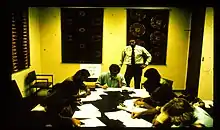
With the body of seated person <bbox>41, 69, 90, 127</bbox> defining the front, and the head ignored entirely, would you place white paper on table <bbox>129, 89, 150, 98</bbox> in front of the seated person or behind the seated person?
in front

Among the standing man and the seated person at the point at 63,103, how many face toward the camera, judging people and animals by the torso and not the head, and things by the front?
1

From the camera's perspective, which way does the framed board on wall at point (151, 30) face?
toward the camera

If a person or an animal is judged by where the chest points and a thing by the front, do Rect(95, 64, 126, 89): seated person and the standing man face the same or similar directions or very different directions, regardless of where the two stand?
same or similar directions

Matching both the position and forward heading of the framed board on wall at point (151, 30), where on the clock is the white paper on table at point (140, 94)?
The white paper on table is roughly at 12 o'clock from the framed board on wall.

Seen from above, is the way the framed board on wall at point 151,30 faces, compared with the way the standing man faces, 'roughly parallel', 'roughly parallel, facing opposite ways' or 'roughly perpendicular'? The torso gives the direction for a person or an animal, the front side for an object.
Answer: roughly parallel

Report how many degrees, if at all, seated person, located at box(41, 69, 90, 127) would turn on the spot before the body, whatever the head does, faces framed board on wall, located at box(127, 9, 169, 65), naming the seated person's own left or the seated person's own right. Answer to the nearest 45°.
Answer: approximately 45° to the seated person's own left

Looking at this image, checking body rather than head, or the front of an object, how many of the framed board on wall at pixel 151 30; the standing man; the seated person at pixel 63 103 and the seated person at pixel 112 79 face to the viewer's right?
1

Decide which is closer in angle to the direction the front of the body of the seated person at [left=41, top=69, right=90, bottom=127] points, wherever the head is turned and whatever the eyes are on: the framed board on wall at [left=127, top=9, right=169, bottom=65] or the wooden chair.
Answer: the framed board on wall

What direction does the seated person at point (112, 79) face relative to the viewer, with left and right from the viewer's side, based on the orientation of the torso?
facing the viewer

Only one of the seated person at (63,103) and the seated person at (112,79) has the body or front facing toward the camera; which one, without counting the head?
the seated person at (112,79)

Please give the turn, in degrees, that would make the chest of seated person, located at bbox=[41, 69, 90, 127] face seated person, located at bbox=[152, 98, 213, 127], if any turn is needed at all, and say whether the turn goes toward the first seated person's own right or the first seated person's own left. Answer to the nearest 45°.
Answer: approximately 45° to the first seated person's own right

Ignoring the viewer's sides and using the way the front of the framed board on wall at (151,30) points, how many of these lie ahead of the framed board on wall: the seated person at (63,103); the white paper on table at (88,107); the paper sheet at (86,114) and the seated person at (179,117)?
4

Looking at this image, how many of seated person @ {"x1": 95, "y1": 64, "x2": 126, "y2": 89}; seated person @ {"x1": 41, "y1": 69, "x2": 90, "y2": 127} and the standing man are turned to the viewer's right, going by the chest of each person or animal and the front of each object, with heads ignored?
1

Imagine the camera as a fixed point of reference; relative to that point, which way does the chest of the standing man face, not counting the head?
toward the camera

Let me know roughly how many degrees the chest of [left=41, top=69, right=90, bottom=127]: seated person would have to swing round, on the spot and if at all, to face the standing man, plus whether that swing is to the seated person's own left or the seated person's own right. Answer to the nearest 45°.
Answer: approximately 45° to the seated person's own left

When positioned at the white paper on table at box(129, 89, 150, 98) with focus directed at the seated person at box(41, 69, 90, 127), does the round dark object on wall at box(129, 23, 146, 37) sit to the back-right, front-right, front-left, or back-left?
back-right

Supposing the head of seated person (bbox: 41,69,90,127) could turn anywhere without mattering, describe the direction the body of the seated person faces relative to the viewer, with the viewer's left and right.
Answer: facing to the right of the viewer
